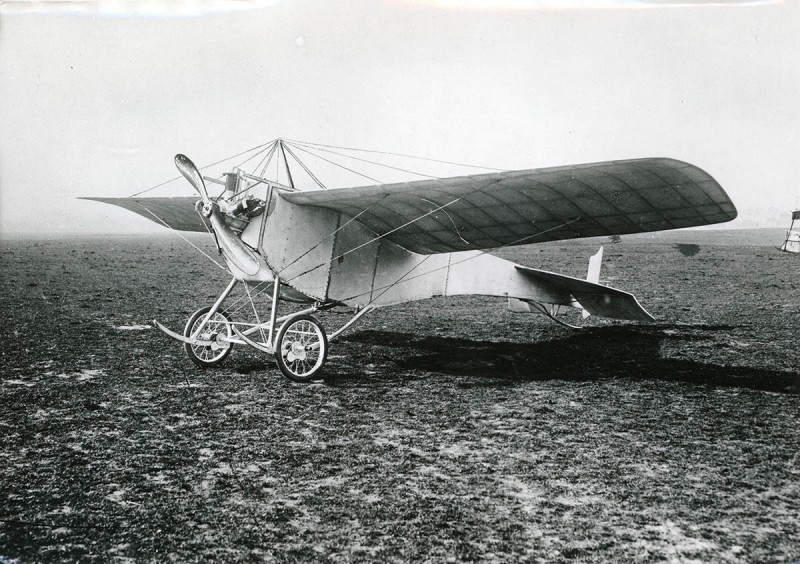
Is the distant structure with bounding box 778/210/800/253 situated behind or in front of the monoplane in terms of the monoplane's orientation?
behind

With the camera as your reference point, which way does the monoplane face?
facing the viewer and to the left of the viewer
